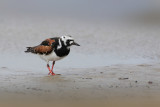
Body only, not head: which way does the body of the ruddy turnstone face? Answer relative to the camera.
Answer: to the viewer's right
